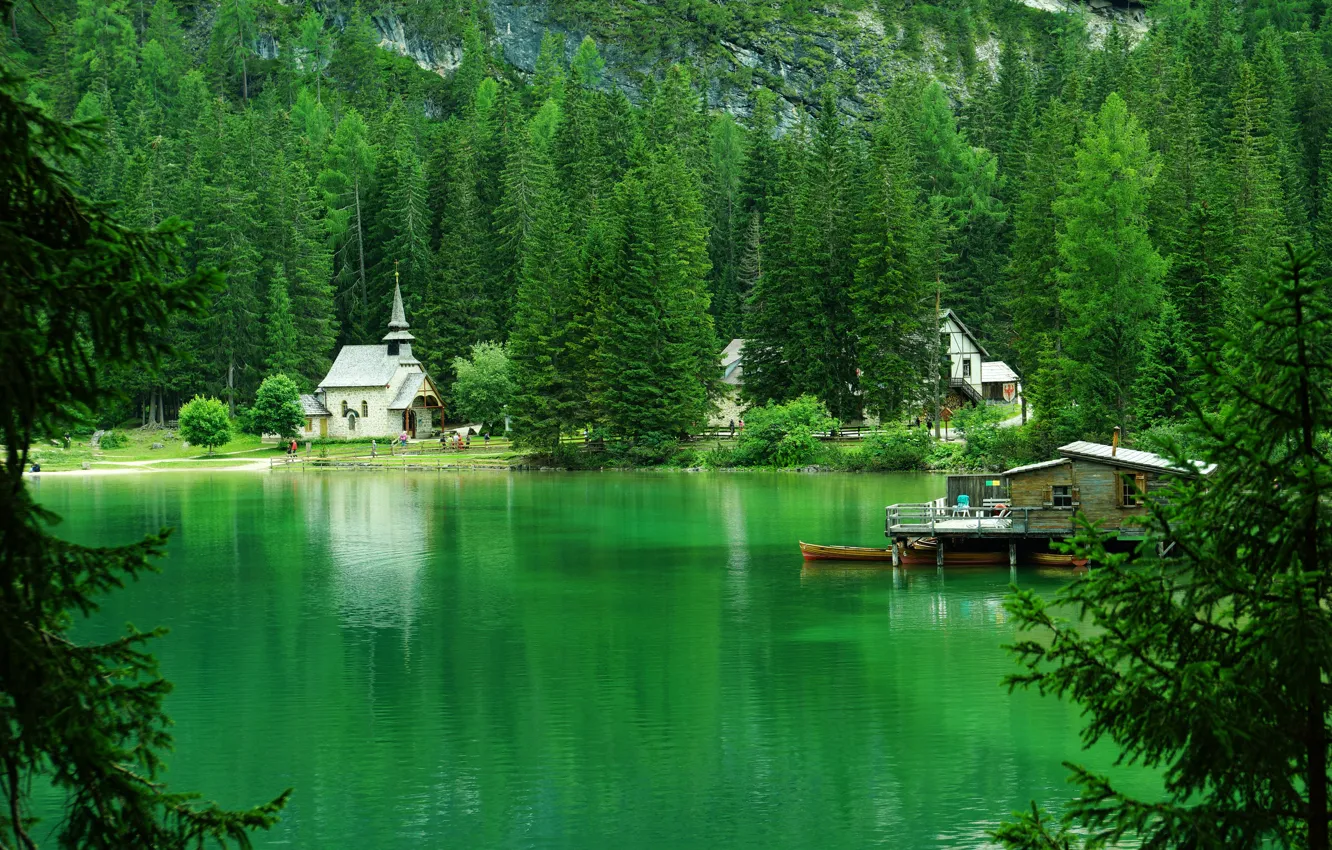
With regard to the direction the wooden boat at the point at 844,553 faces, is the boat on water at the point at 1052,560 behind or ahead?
behind

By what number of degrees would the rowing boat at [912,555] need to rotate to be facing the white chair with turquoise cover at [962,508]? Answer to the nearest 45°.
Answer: approximately 135° to its right

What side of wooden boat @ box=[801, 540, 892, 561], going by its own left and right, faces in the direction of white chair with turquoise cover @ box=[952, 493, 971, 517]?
back

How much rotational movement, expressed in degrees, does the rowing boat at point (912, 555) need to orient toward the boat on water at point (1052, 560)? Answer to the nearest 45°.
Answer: approximately 180°

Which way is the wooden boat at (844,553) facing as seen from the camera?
to the viewer's left

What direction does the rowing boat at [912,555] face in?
to the viewer's left
